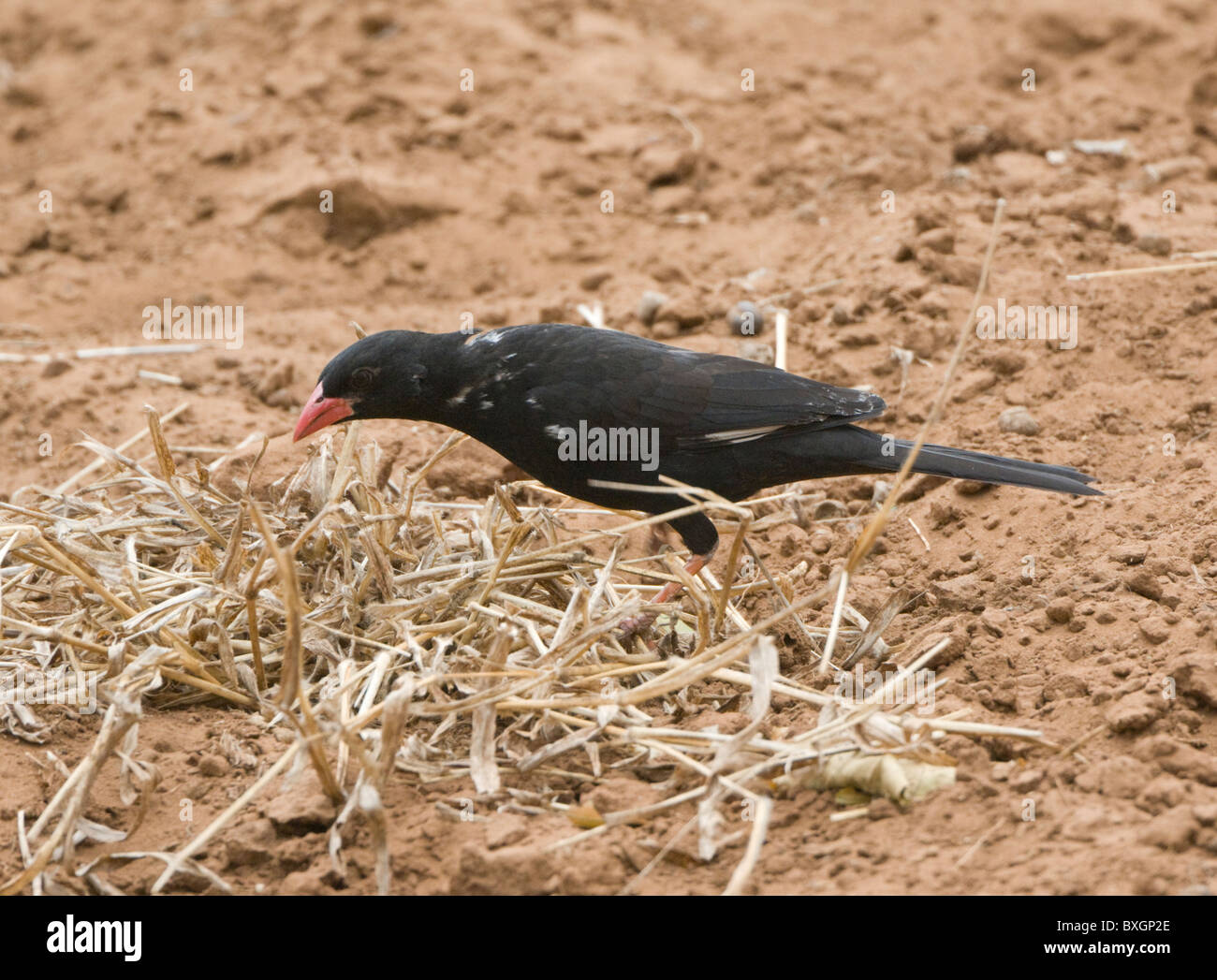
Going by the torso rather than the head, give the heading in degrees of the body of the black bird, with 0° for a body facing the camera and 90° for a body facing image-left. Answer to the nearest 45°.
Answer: approximately 90°
